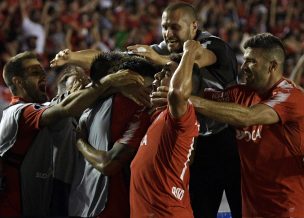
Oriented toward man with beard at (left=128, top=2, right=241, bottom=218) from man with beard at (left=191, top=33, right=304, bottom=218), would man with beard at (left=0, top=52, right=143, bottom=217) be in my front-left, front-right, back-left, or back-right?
front-left

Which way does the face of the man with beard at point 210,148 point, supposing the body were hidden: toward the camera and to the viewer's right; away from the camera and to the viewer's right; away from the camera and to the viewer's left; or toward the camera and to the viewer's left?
toward the camera and to the viewer's left

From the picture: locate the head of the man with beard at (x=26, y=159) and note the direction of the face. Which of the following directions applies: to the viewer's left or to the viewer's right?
to the viewer's right

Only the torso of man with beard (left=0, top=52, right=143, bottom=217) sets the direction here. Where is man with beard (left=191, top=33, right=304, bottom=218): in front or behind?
in front

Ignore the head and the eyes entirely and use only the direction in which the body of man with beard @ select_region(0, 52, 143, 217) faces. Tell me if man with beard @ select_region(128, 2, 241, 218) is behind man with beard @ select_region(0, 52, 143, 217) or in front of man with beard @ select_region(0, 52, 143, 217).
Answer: in front

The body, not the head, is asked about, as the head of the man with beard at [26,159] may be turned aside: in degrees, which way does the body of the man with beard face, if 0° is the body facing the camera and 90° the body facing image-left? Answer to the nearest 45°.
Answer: approximately 270°
